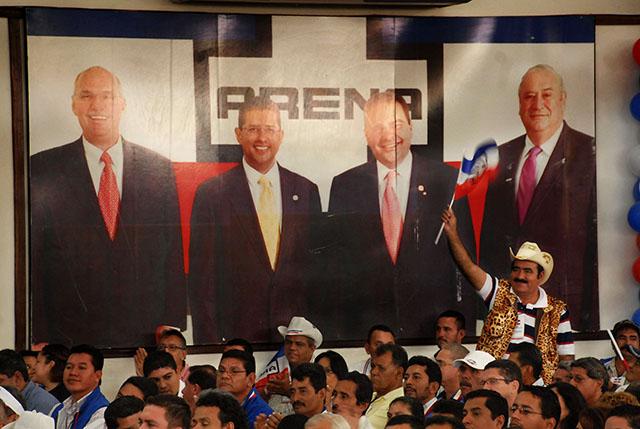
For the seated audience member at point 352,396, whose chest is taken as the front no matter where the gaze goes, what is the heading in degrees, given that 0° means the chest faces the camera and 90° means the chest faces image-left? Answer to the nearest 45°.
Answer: approximately 45°

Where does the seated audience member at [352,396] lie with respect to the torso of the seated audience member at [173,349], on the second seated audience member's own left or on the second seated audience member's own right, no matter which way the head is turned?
on the second seated audience member's own left

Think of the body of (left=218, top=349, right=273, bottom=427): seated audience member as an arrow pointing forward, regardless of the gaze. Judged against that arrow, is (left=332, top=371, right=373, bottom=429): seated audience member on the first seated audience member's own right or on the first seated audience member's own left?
on the first seated audience member's own left

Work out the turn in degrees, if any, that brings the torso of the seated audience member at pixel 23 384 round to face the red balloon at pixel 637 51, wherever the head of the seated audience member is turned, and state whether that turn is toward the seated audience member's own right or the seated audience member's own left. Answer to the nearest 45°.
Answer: approximately 180°

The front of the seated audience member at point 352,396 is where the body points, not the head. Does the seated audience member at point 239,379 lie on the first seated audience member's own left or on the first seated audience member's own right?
on the first seated audience member's own right
